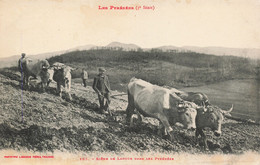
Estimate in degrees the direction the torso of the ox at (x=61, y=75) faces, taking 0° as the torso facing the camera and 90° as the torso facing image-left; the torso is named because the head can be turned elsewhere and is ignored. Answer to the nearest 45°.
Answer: approximately 315°

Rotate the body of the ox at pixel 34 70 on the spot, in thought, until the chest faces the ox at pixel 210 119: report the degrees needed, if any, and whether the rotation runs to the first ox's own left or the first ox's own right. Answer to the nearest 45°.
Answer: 0° — it already faces it

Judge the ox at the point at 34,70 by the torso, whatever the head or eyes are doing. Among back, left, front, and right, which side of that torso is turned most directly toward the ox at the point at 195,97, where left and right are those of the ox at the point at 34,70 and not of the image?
front

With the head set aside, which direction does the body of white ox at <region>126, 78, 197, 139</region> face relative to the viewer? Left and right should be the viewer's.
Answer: facing the viewer and to the right of the viewer

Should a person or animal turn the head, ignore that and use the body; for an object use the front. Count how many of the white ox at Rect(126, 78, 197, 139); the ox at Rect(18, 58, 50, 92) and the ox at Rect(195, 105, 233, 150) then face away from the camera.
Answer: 0

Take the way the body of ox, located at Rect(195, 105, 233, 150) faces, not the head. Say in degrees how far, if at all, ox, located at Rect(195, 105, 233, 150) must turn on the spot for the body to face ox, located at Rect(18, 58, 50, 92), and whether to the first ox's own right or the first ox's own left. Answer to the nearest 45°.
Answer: approximately 135° to the first ox's own right

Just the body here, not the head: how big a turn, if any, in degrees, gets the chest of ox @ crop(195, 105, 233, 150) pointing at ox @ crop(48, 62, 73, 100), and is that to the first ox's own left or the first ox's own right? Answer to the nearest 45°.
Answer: approximately 135° to the first ox's own right

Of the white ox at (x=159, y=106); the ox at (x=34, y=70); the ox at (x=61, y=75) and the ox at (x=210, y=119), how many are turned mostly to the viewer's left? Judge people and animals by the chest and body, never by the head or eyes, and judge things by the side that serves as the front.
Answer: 0
